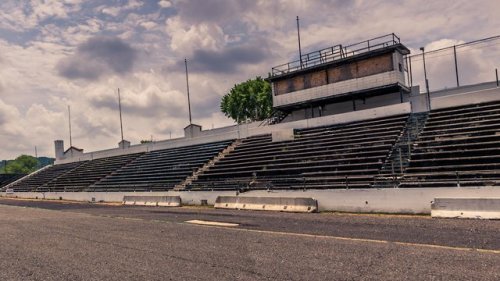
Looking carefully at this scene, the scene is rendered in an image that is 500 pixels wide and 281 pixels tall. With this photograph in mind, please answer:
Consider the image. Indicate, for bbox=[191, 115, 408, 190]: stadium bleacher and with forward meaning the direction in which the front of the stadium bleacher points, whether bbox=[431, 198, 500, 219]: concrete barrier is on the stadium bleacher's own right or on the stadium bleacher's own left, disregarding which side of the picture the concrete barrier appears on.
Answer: on the stadium bleacher's own left

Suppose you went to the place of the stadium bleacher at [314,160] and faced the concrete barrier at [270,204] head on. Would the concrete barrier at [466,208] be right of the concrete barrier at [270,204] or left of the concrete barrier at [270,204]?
left

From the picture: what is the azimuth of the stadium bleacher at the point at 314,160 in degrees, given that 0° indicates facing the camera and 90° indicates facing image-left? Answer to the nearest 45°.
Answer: approximately 45°
